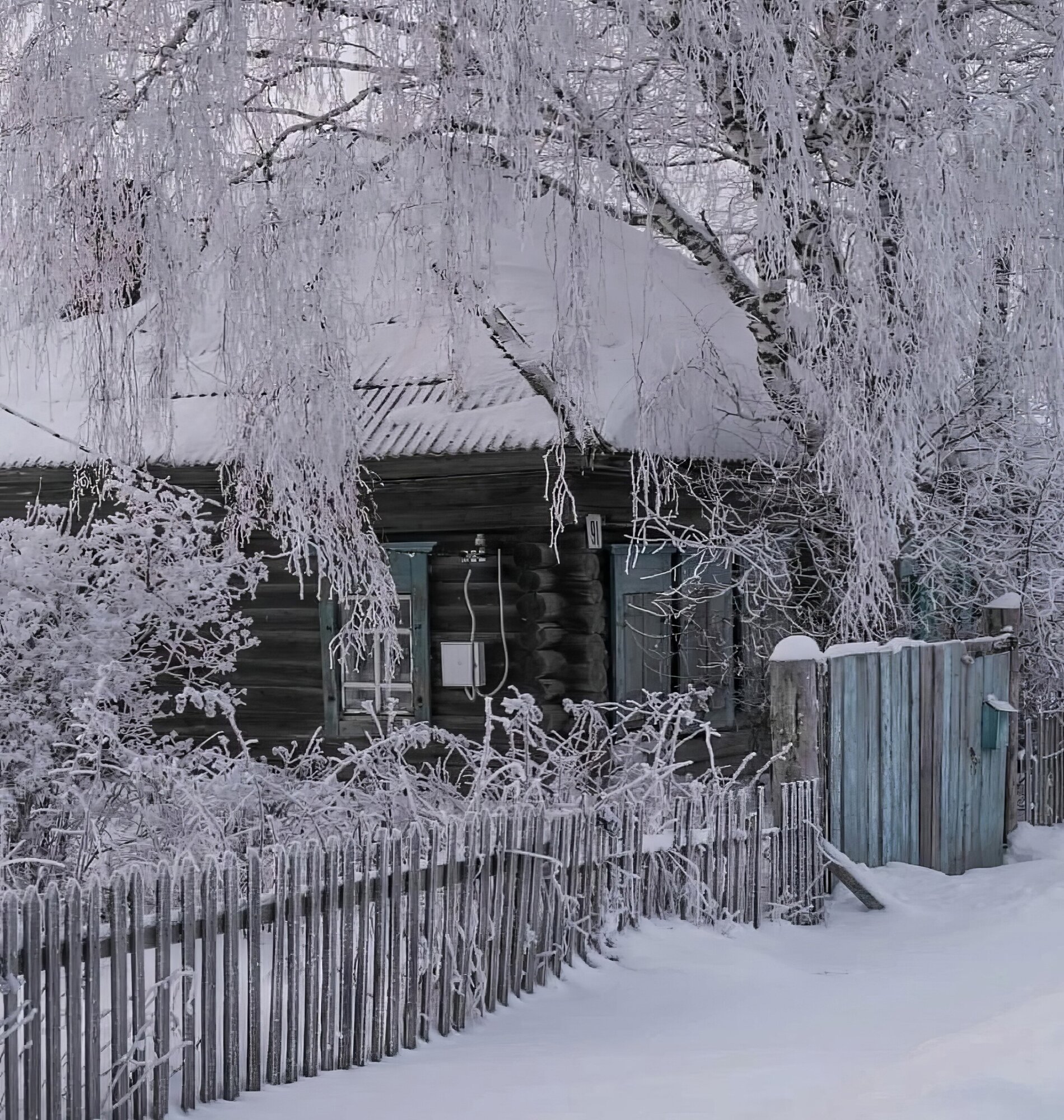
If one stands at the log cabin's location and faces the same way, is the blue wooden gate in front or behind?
in front

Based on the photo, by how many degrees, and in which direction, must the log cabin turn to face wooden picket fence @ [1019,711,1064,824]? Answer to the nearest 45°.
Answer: approximately 45° to its left

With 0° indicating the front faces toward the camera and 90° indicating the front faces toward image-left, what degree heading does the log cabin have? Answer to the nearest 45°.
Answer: approximately 315°

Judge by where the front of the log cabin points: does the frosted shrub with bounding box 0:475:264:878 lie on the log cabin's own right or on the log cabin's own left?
on the log cabin's own right

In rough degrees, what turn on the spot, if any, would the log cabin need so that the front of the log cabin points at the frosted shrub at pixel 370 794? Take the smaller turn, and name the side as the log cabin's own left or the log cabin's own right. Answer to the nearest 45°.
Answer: approximately 45° to the log cabin's own right

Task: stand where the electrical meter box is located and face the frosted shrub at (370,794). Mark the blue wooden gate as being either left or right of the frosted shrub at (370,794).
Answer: left

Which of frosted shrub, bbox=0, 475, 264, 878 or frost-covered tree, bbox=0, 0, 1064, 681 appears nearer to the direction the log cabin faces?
the frost-covered tree
